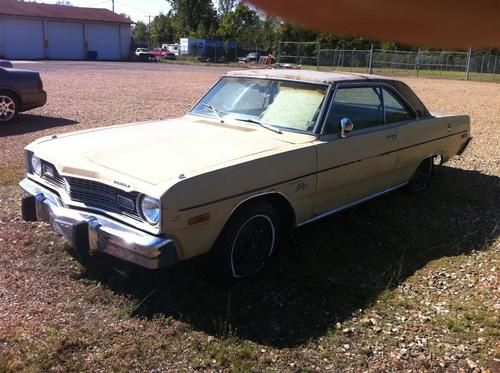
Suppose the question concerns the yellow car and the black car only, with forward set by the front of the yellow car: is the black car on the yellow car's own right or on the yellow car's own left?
on the yellow car's own right

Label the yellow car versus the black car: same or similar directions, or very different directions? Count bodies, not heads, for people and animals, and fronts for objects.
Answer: same or similar directions

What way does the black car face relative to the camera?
to the viewer's left

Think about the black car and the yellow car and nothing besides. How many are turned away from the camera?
0

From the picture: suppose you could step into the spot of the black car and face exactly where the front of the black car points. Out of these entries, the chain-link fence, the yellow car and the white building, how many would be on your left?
1

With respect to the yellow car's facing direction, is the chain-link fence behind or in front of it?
behind

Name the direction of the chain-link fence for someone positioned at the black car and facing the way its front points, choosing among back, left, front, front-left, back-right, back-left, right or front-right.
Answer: back-right

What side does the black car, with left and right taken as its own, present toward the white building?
right

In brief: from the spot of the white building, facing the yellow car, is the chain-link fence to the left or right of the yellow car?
left

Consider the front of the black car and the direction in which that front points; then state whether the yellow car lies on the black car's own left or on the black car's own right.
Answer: on the black car's own left

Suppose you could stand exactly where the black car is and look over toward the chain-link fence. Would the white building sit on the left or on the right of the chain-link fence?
left
